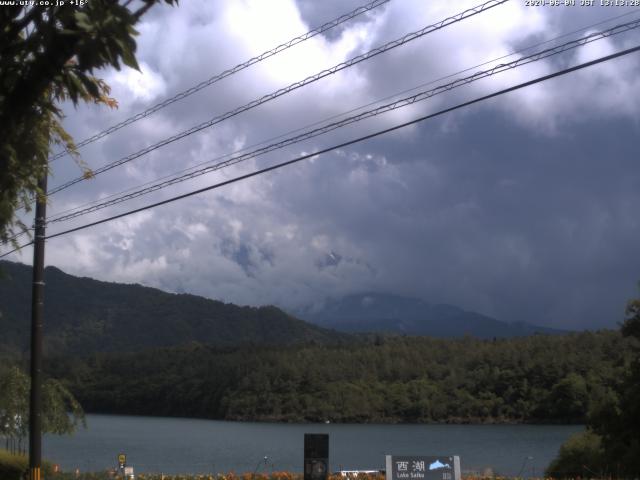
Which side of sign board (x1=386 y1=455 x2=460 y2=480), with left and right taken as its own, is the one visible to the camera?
front

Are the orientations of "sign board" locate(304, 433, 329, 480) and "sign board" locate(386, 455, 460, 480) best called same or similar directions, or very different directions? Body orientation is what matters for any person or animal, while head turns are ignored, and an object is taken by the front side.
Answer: same or similar directions

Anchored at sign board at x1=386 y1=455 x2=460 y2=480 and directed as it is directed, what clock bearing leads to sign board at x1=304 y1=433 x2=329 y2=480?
sign board at x1=304 y1=433 x2=329 y2=480 is roughly at 2 o'clock from sign board at x1=386 y1=455 x2=460 y2=480.

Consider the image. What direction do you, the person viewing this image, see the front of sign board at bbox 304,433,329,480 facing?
facing the viewer

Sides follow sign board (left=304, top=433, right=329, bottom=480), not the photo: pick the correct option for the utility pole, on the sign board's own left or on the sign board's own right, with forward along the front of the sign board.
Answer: on the sign board's own right

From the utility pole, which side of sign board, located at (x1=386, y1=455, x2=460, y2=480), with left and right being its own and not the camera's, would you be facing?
right

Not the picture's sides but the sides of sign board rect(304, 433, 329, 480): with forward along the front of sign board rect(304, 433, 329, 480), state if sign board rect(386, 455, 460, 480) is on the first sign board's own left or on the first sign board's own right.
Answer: on the first sign board's own left

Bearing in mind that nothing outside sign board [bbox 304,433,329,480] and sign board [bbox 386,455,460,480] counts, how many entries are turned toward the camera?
2
